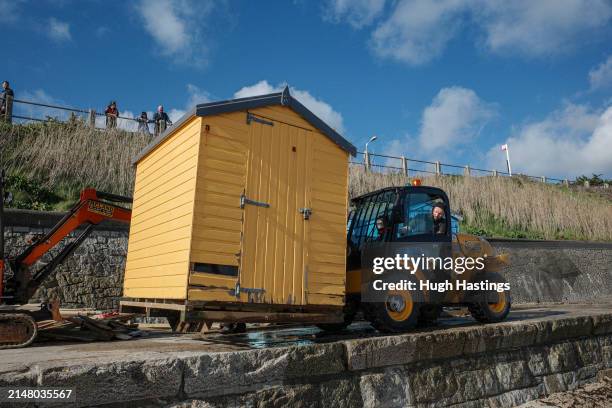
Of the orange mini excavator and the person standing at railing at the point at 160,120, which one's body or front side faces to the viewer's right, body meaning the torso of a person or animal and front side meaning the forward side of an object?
the orange mini excavator

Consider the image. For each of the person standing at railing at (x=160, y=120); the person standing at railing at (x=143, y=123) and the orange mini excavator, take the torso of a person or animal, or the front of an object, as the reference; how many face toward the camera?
2

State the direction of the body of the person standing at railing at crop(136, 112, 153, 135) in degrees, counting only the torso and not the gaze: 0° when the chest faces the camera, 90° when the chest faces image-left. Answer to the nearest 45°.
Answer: approximately 0°

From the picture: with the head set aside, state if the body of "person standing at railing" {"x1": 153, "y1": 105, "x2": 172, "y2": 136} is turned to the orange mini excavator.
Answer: yes

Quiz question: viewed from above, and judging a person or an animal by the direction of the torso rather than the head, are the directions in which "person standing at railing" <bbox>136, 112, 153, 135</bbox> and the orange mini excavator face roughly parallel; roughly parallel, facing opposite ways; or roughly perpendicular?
roughly perpendicular

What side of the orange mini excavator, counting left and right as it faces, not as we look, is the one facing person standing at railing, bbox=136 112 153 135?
left

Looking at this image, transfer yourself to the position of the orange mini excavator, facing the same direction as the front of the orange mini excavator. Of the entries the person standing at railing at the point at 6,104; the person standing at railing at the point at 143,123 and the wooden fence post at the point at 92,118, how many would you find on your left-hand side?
3

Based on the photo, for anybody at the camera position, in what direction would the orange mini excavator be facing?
facing to the right of the viewer

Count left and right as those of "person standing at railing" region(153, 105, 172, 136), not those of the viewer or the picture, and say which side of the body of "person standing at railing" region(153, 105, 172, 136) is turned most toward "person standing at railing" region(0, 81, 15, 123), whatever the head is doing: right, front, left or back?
right

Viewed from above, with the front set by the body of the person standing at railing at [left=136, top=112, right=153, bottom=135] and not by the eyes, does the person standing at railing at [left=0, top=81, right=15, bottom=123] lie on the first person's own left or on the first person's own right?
on the first person's own right

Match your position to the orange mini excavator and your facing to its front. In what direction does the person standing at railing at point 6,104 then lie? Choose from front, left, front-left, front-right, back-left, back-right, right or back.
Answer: left

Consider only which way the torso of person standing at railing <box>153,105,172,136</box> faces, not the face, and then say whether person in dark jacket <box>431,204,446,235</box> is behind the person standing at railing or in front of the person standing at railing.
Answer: in front

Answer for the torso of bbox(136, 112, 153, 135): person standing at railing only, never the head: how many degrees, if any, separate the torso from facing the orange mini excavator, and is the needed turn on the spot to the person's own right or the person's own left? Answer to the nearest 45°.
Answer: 0° — they already face it

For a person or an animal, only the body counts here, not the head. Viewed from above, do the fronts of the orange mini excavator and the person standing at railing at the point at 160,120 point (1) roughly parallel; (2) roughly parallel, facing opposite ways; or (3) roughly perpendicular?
roughly perpendicular
